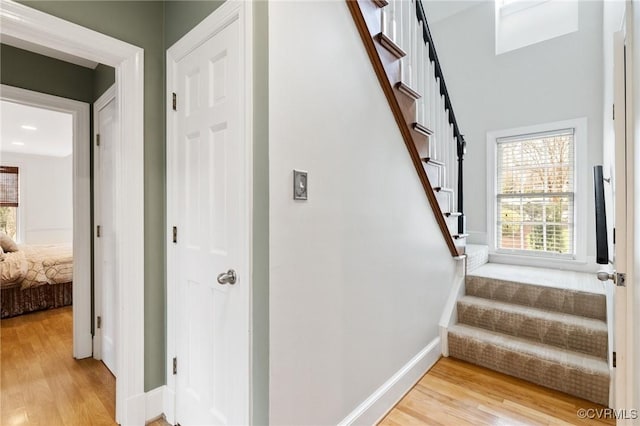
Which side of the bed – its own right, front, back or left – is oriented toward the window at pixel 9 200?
left

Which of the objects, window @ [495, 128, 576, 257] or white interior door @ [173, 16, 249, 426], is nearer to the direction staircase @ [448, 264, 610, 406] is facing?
the white interior door

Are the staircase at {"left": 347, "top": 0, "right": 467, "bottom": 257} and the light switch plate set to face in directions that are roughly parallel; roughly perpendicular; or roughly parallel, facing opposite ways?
roughly perpendicular

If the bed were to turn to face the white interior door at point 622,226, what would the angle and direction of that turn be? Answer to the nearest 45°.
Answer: approximately 90° to its right

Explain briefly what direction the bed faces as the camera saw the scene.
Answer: facing to the right of the viewer

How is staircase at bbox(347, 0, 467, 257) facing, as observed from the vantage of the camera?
facing away from the viewer and to the right of the viewer

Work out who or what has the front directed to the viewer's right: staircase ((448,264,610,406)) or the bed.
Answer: the bed

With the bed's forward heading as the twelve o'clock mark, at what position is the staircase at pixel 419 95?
The staircase is roughly at 2 o'clock from the bed.

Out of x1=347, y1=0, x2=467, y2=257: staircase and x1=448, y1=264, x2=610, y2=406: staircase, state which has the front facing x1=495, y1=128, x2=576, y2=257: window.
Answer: x1=347, y1=0, x2=467, y2=257: staircase

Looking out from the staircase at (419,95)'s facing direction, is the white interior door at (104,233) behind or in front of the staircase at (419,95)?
behind

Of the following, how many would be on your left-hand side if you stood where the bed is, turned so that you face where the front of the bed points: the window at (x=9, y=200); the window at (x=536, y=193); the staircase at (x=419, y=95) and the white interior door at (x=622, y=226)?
1
